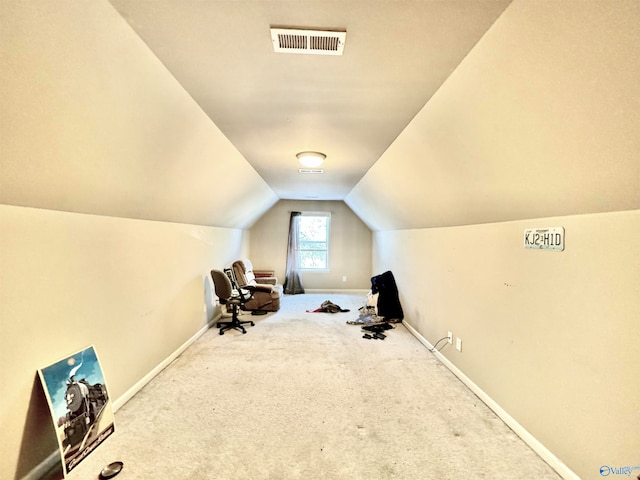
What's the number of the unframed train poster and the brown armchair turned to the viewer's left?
0

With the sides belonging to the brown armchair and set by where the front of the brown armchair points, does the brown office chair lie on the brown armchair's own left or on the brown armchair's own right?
on the brown armchair's own right

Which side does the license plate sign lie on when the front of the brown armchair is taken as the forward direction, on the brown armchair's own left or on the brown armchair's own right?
on the brown armchair's own right

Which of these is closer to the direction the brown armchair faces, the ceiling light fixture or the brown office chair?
the ceiling light fixture

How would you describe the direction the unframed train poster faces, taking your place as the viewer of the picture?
facing the viewer and to the right of the viewer

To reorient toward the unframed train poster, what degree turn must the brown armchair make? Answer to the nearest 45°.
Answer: approximately 90° to its right

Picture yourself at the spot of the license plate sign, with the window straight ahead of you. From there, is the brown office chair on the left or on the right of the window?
left

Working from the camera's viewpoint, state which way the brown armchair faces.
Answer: facing to the right of the viewer

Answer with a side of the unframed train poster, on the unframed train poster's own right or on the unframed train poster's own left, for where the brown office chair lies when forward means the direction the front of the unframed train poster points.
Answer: on the unframed train poster's own left

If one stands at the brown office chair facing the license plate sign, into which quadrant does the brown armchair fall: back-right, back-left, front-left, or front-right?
back-left

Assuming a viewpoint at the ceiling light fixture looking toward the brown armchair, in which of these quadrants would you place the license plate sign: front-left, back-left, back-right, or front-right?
back-right
